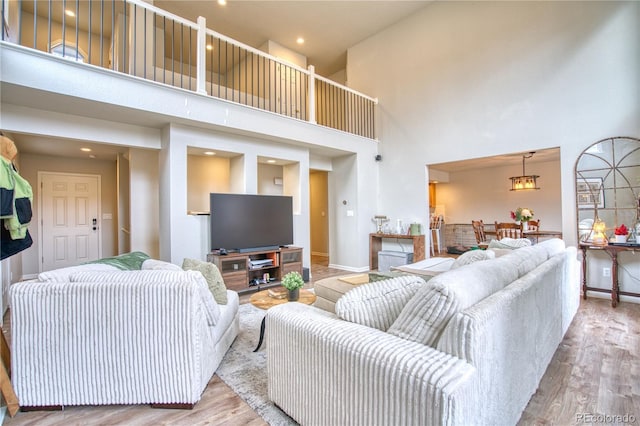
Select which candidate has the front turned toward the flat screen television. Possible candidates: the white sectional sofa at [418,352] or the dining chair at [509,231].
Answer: the white sectional sofa

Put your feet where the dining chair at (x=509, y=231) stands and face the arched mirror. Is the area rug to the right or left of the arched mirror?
right

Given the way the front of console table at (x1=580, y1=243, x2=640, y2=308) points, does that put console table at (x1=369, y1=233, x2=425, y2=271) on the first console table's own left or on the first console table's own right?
on the first console table's own right

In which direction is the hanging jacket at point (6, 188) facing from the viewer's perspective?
to the viewer's right

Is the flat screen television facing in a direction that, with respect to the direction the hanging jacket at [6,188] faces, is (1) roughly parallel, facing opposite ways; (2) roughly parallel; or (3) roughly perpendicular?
roughly perpendicular

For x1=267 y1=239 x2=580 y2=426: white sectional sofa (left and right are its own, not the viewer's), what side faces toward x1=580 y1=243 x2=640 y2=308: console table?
right

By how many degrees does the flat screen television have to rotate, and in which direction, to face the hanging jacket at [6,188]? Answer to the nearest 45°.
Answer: approximately 90° to its right

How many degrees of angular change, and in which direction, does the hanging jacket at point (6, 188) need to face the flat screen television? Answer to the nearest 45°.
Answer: approximately 45° to its left

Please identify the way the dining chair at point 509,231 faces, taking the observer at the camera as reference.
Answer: facing away from the viewer

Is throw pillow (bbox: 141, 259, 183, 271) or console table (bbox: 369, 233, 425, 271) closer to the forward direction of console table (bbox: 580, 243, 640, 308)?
the throw pillow

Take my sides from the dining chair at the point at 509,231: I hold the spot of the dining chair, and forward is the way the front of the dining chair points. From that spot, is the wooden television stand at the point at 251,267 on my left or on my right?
on my left

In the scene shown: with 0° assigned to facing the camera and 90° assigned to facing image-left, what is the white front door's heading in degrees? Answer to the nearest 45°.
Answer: approximately 315°
